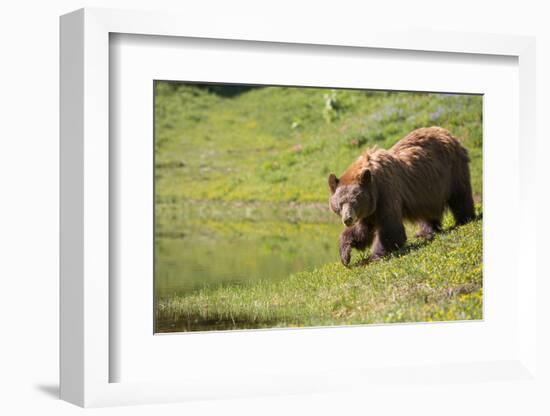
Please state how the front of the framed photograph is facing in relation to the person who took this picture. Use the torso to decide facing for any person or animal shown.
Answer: facing the viewer and to the right of the viewer
